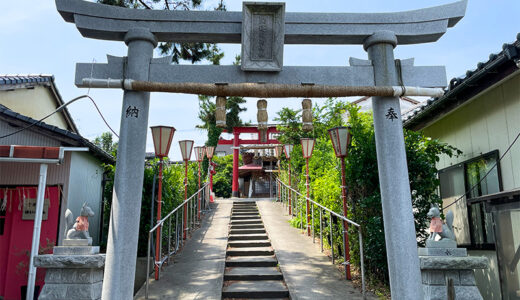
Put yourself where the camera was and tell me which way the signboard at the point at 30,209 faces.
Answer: facing the viewer

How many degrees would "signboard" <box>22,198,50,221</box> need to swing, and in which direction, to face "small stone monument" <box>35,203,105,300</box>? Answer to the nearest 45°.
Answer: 0° — it already faces it

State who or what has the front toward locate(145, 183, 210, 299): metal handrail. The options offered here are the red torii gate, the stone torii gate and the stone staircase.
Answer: the red torii gate

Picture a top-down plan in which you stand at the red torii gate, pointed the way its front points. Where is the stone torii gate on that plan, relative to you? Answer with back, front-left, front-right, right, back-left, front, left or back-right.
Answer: front

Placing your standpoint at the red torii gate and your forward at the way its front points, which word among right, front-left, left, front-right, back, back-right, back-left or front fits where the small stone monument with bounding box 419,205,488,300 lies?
front

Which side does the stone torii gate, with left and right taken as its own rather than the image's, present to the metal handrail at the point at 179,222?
back

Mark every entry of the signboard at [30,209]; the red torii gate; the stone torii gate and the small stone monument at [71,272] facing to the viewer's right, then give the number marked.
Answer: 1

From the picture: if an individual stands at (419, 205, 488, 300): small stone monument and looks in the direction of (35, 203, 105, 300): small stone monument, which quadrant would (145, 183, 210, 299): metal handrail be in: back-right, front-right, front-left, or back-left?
front-right

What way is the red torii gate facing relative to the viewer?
toward the camera

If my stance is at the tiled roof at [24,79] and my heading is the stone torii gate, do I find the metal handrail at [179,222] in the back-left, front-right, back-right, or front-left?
front-left

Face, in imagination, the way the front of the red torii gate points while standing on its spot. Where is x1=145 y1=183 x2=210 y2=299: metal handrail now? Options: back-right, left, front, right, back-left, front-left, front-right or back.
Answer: front

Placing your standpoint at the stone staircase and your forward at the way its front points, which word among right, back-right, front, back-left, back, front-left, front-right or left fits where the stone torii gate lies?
front

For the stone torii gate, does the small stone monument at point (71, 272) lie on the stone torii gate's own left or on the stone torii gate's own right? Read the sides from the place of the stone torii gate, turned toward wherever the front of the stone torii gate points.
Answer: on the stone torii gate's own right

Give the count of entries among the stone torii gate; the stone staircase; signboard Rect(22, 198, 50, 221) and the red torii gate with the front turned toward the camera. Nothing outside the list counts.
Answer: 4

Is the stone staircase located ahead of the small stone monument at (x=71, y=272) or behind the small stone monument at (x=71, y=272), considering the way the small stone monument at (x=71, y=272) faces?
ahead
